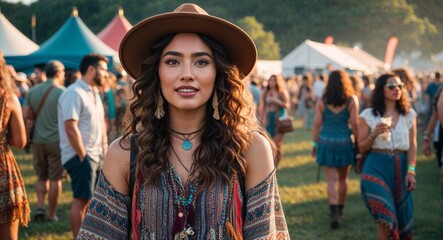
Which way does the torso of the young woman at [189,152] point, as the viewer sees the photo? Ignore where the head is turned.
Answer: toward the camera

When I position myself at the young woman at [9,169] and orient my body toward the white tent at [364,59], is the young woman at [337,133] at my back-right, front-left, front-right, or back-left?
front-right

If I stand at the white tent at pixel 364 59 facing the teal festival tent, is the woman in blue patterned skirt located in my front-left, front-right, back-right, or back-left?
front-left

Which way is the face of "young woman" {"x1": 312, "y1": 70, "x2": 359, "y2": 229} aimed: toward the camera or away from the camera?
away from the camera

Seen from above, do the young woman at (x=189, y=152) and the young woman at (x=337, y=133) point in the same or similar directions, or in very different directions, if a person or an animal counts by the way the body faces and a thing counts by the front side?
very different directions

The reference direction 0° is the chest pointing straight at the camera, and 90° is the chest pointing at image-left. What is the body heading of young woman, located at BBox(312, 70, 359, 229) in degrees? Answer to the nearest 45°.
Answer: approximately 180°

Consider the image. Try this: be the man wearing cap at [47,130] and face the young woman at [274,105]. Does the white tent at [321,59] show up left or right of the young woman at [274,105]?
left

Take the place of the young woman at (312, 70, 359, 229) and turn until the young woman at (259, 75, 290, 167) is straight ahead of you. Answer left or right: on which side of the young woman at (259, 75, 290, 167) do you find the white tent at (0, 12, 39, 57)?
left
